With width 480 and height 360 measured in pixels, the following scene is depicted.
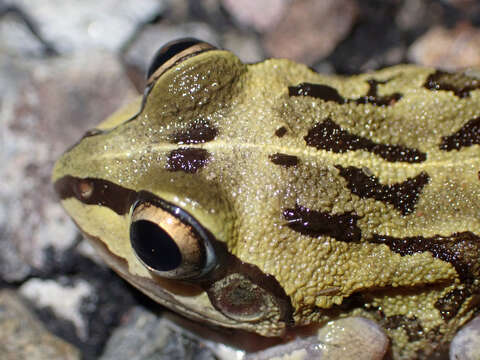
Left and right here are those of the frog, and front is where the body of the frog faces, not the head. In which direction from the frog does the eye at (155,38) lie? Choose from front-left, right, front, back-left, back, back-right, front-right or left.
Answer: front-right

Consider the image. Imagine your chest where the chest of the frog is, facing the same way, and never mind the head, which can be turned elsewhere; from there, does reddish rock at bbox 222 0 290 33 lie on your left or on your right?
on your right

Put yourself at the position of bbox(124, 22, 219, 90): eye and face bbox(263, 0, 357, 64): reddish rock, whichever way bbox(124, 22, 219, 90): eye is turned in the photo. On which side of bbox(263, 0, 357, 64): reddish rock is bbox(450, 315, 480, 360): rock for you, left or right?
right

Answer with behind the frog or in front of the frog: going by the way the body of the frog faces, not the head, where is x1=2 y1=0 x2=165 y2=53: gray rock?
in front

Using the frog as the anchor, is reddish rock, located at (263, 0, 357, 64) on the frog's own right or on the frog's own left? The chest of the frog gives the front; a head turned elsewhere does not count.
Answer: on the frog's own right

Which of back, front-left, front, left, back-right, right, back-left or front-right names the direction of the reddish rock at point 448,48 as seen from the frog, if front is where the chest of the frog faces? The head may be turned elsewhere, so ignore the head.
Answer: right

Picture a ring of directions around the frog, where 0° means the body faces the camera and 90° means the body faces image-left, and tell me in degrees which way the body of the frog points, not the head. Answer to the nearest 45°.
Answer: approximately 90°
